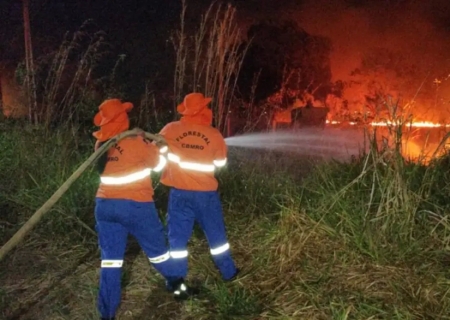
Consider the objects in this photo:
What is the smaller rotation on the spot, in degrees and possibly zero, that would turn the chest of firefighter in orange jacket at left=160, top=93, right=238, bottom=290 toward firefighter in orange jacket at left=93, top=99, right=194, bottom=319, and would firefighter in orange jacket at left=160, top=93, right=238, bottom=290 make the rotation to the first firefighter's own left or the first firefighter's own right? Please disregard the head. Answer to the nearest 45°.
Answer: approximately 135° to the first firefighter's own left

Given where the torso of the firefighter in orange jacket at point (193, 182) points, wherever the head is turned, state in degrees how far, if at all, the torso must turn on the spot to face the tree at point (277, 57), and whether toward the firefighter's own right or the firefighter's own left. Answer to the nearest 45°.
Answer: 0° — they already face it

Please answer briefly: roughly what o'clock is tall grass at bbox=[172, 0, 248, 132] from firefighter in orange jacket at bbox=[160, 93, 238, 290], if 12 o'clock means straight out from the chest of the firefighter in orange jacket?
The tall grass is roughly at 12 o'clock from the firefighter in orange jacket.

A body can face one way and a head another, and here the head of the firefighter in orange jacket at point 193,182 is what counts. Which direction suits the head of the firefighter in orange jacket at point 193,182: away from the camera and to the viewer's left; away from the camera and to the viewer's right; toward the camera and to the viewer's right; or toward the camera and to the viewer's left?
away from the camera and to the viewer's right

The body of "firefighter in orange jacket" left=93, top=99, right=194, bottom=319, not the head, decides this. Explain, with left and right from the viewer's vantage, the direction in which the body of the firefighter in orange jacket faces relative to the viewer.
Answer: facing away from the viewer and to the right of the viewer

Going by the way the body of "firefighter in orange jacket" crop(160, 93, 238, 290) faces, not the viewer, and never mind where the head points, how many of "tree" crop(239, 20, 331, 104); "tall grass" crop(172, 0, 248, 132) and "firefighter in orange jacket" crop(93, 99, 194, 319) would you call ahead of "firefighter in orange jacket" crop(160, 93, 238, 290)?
2

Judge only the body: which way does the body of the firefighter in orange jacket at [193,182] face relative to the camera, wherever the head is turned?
away from the camera

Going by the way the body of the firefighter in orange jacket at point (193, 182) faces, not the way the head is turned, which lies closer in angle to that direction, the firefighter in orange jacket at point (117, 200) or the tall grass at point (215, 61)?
the tall grass

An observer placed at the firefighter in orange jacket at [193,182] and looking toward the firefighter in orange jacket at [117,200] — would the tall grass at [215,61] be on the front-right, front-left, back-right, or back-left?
back-right
